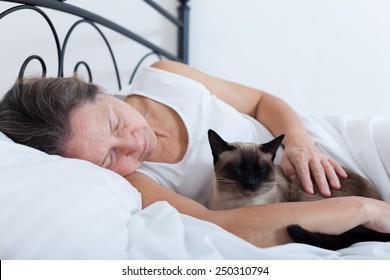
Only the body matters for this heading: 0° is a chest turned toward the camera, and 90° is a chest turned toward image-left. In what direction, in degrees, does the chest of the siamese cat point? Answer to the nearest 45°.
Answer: approximately 45°

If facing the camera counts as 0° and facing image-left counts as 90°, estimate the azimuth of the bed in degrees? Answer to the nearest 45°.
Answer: approximately 315°
